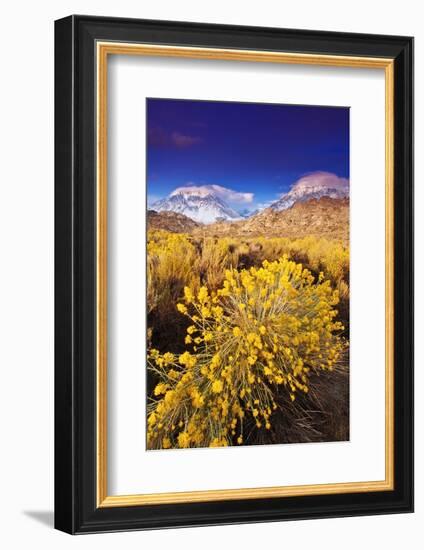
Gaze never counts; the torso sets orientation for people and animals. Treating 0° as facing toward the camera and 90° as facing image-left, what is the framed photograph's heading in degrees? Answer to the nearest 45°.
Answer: approximately 315°
